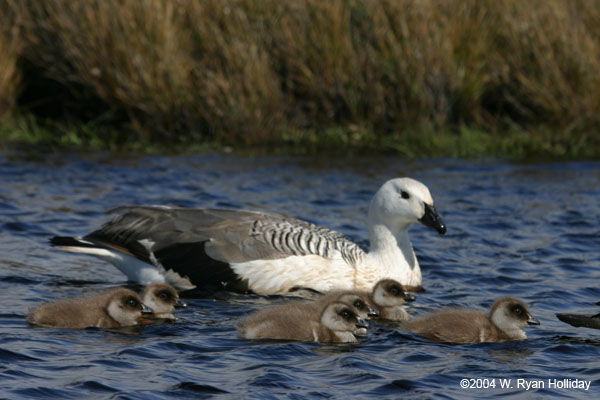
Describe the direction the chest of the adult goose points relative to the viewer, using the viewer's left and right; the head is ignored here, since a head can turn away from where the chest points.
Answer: facing to the right of the viewer

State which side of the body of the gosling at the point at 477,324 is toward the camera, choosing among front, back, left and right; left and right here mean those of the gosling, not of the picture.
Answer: right

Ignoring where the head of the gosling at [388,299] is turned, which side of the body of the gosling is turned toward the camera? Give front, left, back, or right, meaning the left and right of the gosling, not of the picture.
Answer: right

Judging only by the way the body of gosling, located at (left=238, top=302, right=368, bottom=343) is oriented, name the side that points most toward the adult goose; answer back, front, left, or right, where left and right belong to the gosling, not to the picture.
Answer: left

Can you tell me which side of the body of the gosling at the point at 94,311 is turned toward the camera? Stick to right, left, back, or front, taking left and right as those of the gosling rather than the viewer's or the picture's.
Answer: right

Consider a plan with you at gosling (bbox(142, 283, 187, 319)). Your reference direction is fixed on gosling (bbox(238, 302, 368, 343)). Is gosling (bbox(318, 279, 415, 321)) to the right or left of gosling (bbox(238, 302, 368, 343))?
left

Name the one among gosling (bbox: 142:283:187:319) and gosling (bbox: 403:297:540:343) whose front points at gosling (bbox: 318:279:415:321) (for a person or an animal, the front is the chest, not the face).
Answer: gosling (bbox: 142:283:187:319)

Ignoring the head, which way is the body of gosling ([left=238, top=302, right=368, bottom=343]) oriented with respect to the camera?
to the viewer's right

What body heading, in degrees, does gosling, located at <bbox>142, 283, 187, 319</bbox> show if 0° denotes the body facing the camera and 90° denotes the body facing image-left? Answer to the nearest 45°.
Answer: approximately 270°

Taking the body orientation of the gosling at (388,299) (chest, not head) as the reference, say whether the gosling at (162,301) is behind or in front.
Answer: behind

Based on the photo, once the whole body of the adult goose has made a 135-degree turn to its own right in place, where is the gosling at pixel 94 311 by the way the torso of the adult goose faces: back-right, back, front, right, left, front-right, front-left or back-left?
front

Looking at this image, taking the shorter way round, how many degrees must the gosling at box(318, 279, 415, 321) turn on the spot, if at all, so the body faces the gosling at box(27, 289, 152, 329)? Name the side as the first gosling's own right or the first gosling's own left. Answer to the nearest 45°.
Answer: approximately 180°
